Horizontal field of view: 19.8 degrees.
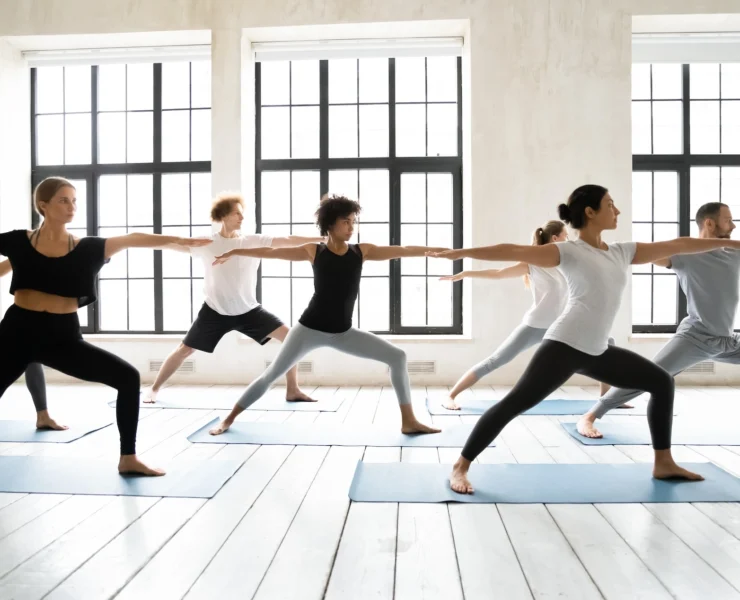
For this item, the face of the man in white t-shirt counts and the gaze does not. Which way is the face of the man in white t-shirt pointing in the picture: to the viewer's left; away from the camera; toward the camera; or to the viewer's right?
to the viewer's right

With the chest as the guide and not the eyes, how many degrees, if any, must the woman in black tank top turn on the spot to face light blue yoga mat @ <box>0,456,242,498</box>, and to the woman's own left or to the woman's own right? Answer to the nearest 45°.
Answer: approximately 45° to the woman's own right

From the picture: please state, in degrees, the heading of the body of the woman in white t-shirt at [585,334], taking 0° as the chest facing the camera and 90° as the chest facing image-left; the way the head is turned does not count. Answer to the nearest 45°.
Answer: approximately 315°

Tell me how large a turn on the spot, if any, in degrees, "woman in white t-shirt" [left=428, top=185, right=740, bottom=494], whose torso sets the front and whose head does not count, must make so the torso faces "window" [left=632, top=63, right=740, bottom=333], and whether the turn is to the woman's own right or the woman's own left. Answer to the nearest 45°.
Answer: approximately 135° to the woman's own left

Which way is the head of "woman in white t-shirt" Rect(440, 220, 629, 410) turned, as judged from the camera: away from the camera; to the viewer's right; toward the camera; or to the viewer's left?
to the viewer's right

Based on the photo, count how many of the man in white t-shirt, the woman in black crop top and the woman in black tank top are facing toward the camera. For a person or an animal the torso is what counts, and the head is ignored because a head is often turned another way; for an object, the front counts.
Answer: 3

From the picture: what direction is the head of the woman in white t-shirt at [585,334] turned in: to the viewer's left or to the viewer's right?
to the viewer's right

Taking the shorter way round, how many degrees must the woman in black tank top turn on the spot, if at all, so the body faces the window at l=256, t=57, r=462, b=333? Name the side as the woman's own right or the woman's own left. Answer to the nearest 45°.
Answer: approximately 180°

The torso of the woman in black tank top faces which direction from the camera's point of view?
toward the camera

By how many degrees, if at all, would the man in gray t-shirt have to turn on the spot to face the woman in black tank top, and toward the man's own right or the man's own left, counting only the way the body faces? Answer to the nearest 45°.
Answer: approximately 135° to the man's own right

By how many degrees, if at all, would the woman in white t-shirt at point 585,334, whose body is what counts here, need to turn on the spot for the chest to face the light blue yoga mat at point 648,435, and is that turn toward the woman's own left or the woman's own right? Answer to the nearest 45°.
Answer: approximately 135° to the woman's own left

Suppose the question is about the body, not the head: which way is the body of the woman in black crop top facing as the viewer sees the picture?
toward the camera

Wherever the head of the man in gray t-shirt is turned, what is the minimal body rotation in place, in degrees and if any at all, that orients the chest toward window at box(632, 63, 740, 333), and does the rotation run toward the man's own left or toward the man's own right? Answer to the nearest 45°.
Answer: approximately 135° to the man's own left

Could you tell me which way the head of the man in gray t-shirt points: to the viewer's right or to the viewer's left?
to the viewer's right
